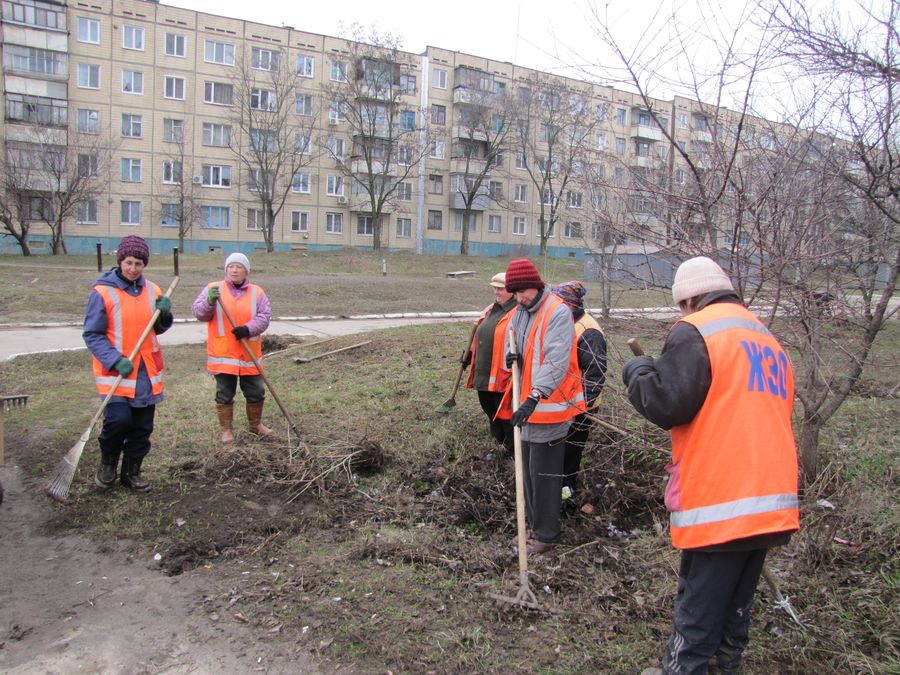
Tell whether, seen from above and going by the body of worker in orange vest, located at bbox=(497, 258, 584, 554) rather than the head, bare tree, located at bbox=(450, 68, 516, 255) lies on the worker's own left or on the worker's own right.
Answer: on the worker's own right

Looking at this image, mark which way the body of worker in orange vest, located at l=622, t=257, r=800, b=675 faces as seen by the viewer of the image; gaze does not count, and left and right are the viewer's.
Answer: facing away from the viewer and to the left of the viewer

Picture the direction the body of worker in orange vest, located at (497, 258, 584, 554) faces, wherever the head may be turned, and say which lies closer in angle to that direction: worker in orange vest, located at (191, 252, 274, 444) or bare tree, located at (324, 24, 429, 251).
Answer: the worker in orange vest

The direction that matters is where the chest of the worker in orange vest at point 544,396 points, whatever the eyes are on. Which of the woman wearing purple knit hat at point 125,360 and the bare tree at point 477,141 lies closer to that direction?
the woman wearing purple knit hat

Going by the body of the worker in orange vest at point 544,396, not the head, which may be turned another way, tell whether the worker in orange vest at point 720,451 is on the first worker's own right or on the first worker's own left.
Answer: on the first worker's own left

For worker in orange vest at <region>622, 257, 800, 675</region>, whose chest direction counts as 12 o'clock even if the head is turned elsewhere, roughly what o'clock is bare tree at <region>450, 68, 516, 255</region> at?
The bare tree is roughly at 1 o'clock from the worker in orange vest.

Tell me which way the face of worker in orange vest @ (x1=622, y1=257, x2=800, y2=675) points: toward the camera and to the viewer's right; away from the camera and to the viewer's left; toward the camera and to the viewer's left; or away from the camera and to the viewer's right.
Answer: away from the camera and to the viewer's left

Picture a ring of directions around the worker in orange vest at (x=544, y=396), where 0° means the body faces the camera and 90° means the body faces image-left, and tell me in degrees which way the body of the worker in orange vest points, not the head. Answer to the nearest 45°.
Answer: approximately 45°
